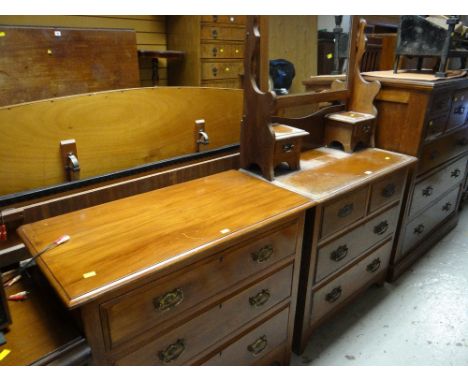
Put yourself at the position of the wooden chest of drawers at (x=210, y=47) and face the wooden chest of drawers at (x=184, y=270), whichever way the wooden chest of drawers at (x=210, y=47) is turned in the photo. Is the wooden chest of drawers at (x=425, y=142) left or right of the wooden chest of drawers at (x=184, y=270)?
left

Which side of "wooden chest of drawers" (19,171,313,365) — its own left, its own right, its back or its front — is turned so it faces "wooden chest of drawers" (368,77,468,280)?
left

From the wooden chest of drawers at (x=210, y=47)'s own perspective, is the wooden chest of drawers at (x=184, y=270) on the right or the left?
on its right

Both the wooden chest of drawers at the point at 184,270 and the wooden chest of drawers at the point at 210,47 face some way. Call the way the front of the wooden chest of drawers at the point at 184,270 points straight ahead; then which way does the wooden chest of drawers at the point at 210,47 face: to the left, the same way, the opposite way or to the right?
the same way

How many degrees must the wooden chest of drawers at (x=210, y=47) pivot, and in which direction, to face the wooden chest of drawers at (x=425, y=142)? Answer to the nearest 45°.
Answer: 0° — it already faces it

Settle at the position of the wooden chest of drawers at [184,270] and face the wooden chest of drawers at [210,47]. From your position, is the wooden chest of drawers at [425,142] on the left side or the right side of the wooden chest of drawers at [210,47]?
right

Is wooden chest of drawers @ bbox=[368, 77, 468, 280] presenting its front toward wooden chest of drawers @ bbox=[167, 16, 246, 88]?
no

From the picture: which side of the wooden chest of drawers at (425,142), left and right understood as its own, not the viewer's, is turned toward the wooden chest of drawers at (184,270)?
right

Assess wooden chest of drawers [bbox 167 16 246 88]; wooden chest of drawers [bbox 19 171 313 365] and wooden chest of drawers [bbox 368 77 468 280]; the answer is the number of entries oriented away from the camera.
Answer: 0

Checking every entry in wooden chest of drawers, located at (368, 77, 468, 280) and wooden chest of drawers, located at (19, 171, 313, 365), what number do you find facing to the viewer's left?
0

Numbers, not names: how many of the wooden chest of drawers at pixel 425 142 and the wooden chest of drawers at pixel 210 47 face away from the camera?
0

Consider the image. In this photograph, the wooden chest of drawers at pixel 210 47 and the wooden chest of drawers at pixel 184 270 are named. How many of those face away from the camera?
0

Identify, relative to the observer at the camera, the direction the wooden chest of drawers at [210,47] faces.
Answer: facing the viewer and to the right of the viewer
